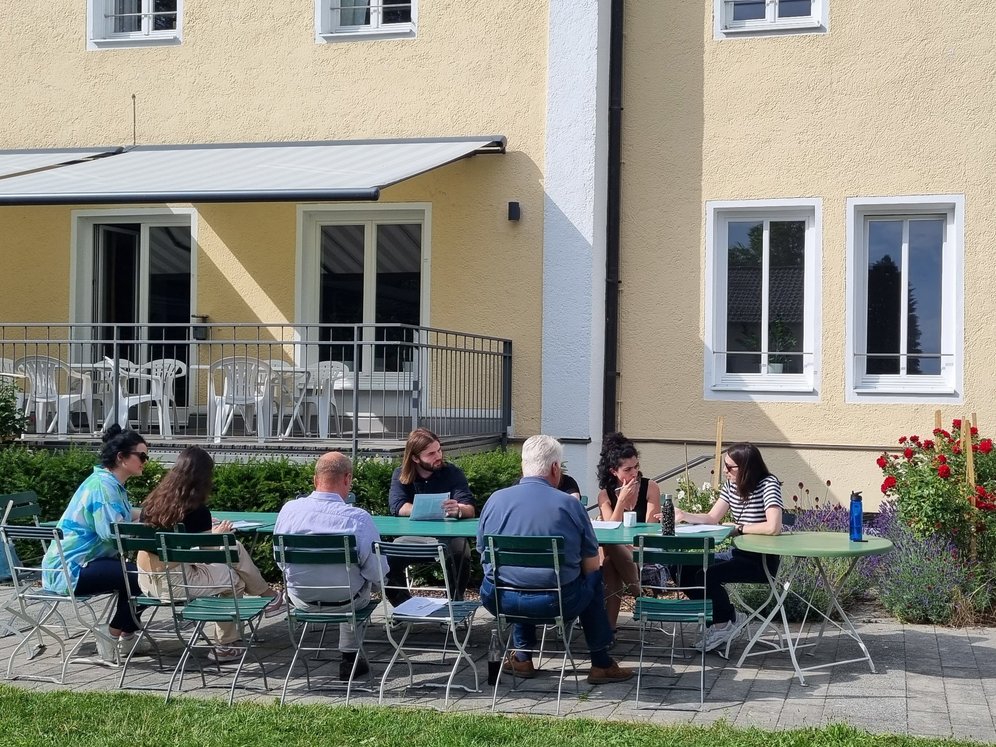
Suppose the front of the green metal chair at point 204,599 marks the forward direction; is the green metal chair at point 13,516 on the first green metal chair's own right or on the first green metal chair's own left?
on the first green metal chair's own left

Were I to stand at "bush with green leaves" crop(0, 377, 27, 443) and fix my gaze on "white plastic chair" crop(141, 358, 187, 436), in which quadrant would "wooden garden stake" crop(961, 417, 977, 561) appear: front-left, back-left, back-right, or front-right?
front-right

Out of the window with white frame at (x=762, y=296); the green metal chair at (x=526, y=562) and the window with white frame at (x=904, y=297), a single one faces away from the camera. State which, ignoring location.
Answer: the green metal chair

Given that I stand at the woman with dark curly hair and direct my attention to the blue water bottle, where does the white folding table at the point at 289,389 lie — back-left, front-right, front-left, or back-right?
back-left

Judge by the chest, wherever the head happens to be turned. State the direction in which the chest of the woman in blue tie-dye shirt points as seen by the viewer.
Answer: to the viewer's right

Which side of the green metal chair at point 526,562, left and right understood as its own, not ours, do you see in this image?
back

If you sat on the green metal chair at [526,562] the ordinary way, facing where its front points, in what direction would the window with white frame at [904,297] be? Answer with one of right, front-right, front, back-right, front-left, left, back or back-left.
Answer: front-right

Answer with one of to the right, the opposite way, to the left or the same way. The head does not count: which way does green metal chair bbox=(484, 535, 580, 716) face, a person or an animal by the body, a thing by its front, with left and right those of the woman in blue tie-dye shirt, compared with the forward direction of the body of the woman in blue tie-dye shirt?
to the left

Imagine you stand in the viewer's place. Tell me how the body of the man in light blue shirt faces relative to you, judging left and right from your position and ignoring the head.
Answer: facing away from the viewer

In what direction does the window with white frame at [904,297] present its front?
toward the camera

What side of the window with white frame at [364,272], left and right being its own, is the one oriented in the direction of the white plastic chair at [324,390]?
front

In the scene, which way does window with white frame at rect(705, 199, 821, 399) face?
toward the camera

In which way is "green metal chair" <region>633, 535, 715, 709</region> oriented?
away from the camera

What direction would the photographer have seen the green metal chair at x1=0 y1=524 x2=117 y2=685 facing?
facing away from the viewer and to the right of the viewer

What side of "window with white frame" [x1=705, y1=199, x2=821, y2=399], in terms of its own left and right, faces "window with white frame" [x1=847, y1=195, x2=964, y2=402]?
left

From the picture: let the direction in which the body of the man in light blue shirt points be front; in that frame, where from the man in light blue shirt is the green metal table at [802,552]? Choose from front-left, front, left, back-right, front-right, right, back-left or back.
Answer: right

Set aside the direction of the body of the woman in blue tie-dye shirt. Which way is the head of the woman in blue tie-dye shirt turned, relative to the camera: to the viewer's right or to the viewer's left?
to the viewer's right
